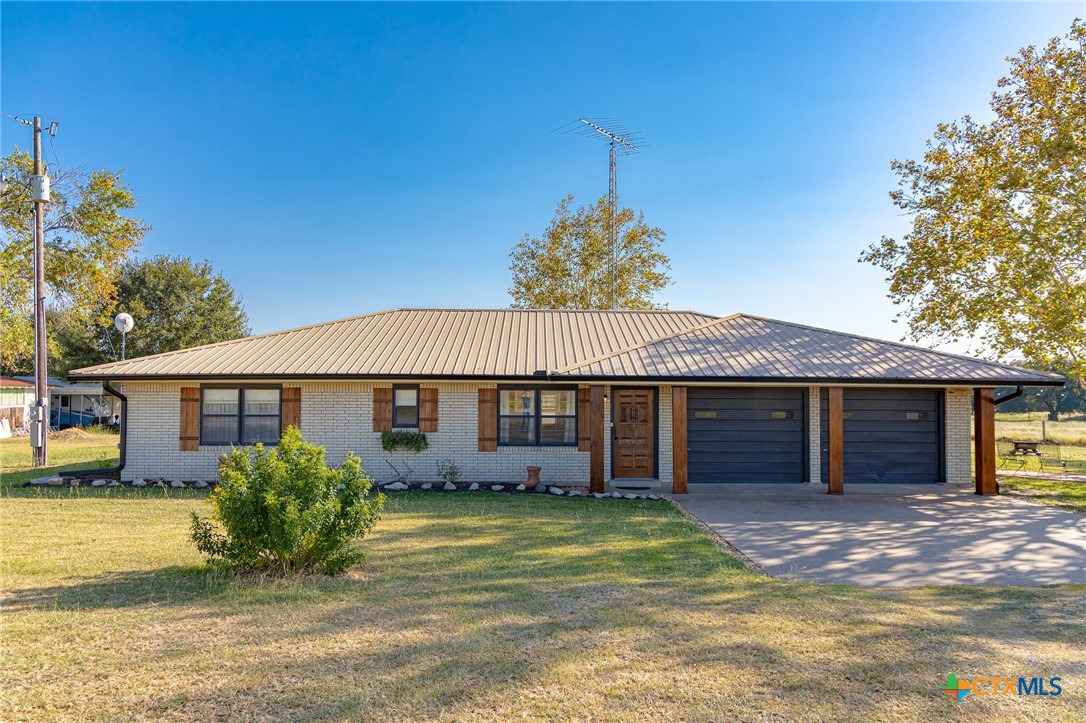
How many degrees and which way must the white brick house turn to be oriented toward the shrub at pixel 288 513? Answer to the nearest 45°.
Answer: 0° — it already faces it

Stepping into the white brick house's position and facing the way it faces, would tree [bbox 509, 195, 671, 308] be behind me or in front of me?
behind

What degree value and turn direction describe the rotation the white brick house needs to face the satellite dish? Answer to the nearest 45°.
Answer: approximately 135° to its right

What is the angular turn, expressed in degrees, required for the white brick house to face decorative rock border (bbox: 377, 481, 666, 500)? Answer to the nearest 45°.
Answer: approximately 45° to its right

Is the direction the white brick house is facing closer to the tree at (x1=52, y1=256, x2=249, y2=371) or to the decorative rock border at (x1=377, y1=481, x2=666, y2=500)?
the decorative rock border

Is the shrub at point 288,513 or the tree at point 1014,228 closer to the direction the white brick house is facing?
the shrub

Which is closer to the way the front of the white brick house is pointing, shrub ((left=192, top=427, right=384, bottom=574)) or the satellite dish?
the shrub

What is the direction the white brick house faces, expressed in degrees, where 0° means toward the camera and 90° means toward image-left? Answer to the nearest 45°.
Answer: approximately 0°

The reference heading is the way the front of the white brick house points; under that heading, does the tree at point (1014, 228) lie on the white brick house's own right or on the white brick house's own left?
on the white brick house's own left

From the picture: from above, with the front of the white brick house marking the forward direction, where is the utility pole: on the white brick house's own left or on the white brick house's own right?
on the white brick house's own right
